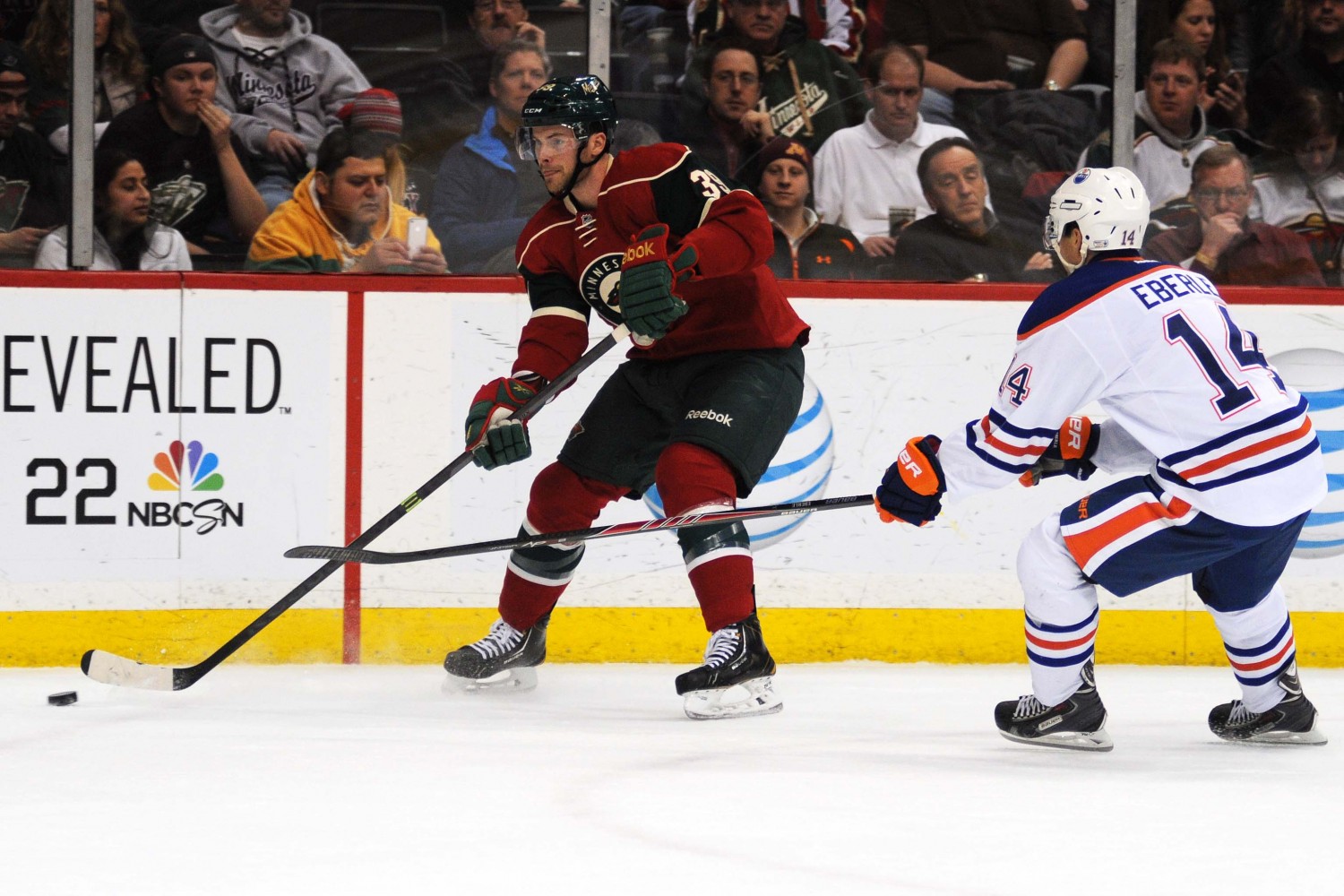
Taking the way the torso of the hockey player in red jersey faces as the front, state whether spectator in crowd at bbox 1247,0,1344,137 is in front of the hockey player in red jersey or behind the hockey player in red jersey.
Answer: behind

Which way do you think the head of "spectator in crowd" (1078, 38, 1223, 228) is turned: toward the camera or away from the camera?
toward the camera

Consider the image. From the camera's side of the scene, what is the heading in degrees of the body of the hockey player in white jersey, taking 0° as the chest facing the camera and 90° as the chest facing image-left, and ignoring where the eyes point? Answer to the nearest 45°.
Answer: approximately 135°

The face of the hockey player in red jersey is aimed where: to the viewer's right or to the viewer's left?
to the viewer's left

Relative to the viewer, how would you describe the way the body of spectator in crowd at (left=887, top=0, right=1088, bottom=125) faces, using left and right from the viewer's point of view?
facing the viewer

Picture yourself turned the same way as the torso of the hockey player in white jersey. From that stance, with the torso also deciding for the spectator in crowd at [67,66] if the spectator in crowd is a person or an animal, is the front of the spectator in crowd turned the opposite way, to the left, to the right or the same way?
the opposite way

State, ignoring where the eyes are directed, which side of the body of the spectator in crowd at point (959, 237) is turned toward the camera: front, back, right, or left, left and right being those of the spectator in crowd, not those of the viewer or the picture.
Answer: front

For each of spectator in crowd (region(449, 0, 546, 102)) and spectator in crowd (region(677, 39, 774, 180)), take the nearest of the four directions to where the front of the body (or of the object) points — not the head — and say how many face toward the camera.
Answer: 2

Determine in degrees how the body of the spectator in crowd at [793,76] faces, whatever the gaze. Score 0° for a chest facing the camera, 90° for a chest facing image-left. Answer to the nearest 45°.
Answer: approximately 0°

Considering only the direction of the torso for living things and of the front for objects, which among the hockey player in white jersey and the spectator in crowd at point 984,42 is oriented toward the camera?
the spectator in crowd

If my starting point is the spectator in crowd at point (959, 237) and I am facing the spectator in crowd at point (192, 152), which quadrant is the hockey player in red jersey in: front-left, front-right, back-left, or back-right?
front-left

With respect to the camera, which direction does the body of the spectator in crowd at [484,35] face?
toward the camera

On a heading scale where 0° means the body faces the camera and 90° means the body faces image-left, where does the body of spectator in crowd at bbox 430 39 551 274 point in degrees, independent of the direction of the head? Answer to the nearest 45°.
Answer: approximately 315°

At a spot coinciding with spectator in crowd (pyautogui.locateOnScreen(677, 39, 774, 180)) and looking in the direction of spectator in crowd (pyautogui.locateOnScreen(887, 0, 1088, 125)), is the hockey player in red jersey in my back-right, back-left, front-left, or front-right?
back-right

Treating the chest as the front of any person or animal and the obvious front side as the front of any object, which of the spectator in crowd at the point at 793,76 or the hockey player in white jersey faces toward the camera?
the spectator in crowd

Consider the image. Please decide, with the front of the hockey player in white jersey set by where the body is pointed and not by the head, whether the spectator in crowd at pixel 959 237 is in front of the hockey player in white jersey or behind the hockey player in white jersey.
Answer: in front

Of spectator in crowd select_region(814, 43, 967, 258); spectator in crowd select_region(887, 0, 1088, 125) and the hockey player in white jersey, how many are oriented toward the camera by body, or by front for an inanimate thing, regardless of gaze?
2
